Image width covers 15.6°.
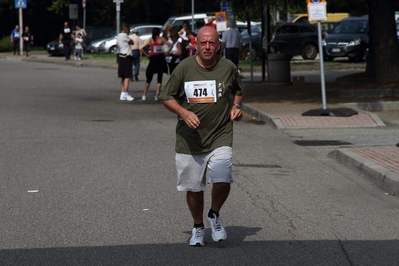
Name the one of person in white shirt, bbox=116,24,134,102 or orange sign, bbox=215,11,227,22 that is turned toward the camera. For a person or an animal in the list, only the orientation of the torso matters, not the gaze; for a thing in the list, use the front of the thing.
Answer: the orange sign

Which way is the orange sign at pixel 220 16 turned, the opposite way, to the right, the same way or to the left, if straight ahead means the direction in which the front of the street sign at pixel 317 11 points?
the same way

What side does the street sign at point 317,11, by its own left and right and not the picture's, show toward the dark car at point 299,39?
back

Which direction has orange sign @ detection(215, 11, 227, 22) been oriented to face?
toward the camera

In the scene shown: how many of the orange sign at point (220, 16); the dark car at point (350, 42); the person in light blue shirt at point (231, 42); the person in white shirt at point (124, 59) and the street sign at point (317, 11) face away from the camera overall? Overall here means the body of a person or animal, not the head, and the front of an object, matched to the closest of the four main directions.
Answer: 1

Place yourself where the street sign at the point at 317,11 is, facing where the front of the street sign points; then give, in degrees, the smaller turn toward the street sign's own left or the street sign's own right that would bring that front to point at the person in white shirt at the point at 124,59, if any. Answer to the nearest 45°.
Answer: approximately 135° to the street sign's own right
